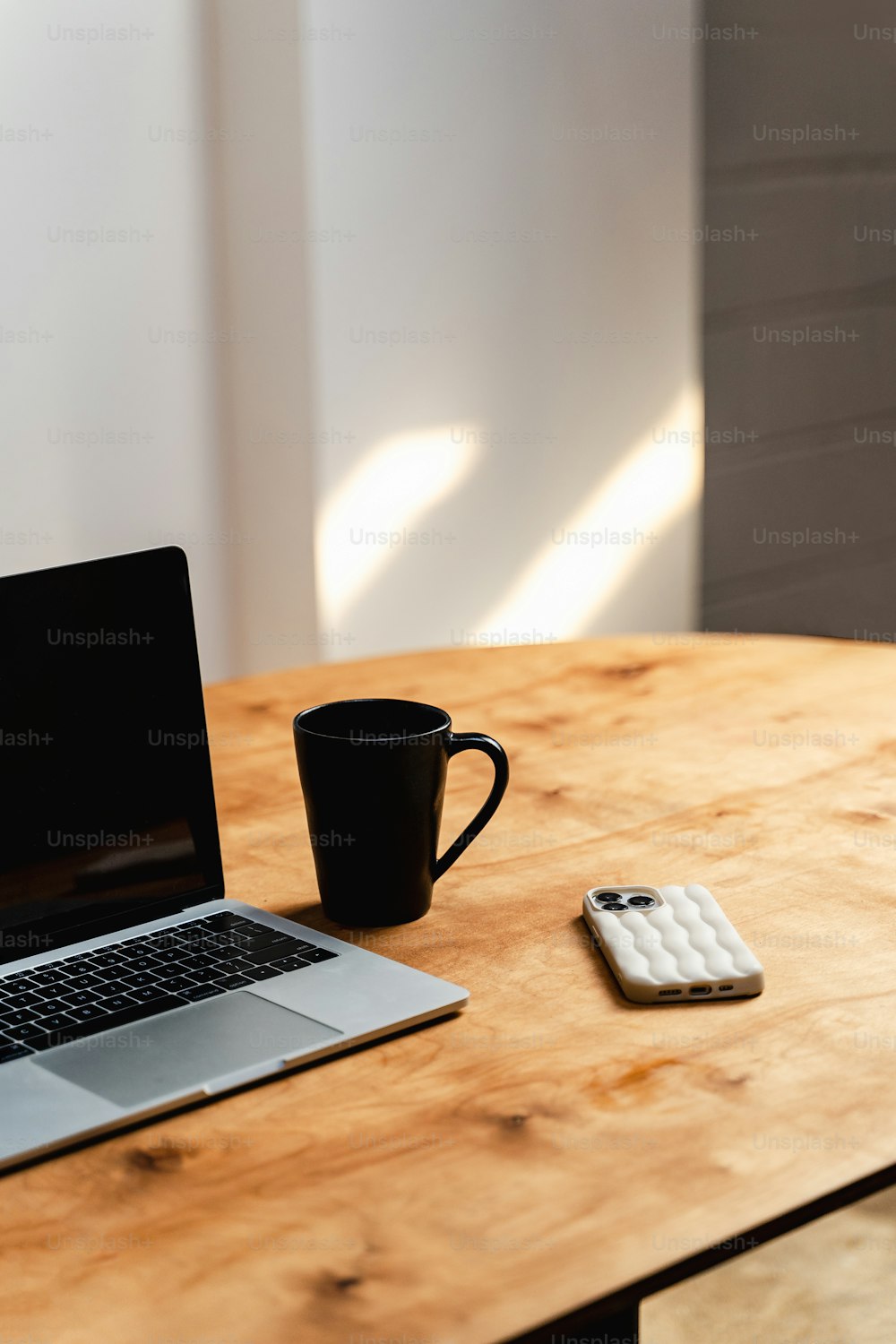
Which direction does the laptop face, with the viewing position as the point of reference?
facing the viewer and to the right of the viewer
